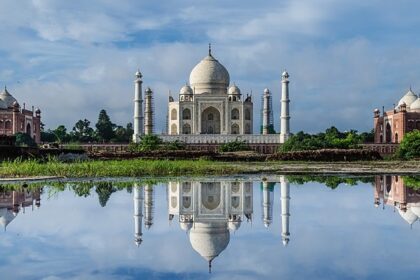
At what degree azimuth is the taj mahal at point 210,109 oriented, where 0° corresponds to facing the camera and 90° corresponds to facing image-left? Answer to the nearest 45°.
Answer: approximately 0°

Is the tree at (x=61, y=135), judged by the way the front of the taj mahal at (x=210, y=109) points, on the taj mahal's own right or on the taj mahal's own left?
on the taj mahal's own right

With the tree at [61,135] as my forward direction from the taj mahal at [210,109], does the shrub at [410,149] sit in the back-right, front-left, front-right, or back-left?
back-left

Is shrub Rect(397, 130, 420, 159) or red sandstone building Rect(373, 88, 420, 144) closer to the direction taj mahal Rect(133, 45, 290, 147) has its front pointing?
the shrub

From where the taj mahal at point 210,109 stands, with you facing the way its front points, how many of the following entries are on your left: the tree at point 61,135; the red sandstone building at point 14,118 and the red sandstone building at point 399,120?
1

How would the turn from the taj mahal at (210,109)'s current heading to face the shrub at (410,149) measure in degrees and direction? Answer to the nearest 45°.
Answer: approximately 45° to its left

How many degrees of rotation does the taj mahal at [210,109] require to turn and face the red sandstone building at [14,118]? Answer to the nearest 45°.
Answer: approximately 90° to its right

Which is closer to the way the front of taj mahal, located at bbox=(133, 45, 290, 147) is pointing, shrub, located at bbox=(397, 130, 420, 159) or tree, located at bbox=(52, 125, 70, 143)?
the shrub

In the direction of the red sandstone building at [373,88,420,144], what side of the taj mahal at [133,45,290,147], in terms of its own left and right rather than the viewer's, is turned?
left

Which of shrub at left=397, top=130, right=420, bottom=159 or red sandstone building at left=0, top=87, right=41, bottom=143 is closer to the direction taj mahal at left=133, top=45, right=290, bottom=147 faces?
the shrub

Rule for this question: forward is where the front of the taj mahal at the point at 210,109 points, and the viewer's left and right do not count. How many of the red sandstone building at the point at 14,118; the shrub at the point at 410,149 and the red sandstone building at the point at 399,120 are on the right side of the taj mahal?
1
